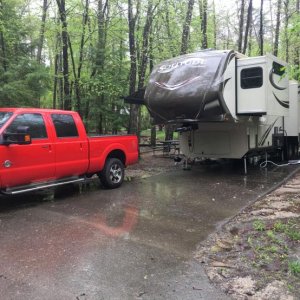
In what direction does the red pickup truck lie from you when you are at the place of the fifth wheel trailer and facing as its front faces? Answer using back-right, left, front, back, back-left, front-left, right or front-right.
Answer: front

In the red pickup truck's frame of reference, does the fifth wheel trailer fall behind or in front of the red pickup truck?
behind

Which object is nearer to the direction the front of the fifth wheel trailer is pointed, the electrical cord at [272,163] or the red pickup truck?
the red pickup truck

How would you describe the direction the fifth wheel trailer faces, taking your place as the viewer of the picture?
facing the viewer and to the left of the viewer

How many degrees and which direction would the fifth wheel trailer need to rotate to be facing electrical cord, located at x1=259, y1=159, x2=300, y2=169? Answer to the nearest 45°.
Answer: approximately 180°

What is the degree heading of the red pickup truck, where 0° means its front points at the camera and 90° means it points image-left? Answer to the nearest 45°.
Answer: approximately 45°

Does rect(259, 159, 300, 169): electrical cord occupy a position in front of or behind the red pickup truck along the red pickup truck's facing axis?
behind

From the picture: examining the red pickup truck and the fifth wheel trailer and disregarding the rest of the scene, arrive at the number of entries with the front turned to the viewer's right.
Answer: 0
